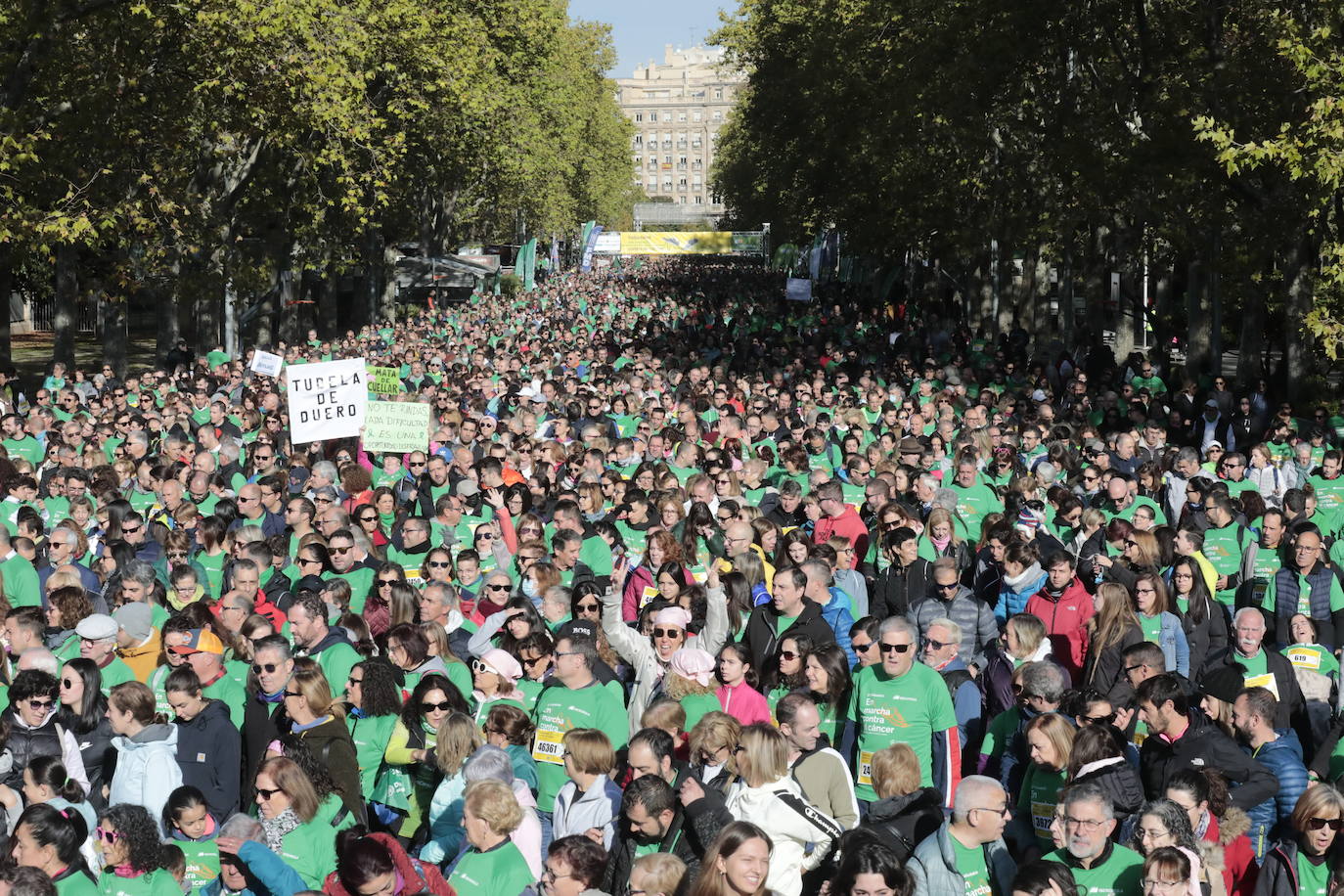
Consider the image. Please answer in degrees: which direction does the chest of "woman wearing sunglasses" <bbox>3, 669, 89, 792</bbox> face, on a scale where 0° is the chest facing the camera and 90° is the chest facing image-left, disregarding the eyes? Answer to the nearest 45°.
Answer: approximately 0°

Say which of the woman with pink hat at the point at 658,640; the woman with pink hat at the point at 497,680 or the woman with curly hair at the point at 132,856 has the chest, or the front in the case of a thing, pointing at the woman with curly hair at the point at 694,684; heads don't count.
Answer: the woman with pink hat at the point at 658,640

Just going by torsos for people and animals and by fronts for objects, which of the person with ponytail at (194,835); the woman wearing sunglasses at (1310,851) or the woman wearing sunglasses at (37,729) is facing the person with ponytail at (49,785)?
the woman wearing sunglasses at (37,729)

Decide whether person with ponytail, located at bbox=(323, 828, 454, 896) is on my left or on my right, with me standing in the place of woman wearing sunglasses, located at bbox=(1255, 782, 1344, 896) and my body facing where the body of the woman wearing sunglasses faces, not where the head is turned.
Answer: on my right

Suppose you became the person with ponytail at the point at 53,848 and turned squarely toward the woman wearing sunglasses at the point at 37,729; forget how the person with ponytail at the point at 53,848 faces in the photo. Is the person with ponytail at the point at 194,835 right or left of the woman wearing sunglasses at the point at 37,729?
right

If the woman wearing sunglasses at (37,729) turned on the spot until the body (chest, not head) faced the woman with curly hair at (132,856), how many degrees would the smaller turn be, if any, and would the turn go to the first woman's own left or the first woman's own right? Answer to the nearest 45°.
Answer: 0° — they already face them

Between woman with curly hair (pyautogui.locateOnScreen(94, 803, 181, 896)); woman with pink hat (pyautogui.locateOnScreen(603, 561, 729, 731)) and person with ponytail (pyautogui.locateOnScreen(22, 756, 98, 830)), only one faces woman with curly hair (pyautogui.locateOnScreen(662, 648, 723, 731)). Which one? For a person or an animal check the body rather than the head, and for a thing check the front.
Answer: the woman with pink hat

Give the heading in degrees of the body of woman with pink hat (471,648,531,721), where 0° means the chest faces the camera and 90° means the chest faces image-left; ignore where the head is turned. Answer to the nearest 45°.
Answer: approximately 45°

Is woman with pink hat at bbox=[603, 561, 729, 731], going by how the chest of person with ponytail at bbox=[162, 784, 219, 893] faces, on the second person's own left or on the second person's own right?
on the second person's own left

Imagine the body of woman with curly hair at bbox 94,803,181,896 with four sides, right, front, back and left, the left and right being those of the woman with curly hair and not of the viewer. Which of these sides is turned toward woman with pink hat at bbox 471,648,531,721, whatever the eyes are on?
back
